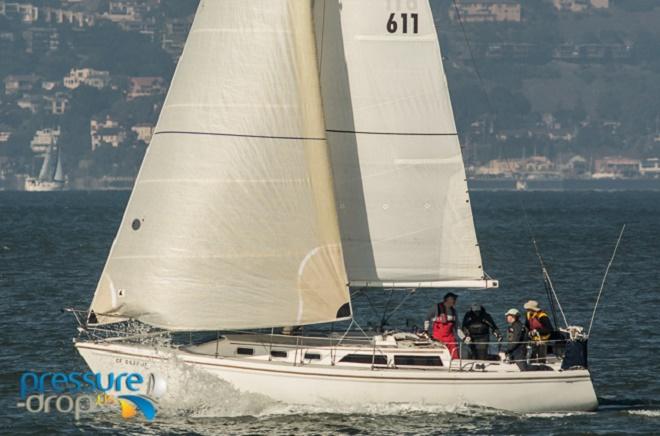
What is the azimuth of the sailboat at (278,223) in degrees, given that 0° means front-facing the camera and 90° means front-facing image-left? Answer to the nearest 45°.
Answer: approximately 90°
